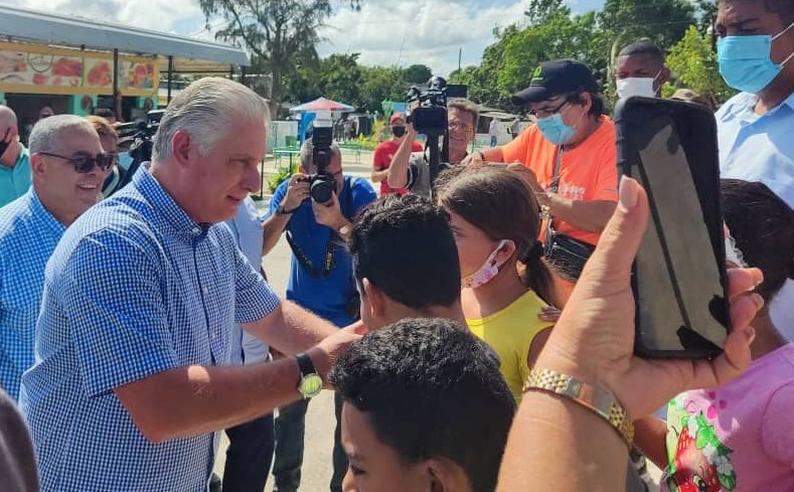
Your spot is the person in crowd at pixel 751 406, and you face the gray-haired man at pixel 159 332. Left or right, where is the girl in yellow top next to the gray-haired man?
right

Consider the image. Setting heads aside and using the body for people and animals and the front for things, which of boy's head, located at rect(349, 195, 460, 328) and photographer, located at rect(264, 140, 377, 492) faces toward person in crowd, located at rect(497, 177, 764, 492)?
the photographer

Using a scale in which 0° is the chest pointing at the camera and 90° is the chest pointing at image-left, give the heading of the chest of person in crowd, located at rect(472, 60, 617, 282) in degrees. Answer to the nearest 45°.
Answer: approximately 45°

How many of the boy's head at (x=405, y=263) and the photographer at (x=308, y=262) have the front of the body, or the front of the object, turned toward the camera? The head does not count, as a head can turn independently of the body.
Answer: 1

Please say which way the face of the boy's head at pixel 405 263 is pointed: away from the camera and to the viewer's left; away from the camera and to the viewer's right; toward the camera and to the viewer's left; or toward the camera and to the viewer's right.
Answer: away from the camera and to the viewer's left

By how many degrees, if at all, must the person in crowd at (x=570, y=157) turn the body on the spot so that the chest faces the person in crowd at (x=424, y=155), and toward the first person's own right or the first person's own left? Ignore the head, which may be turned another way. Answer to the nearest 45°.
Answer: approximately 90° to the first person's own right

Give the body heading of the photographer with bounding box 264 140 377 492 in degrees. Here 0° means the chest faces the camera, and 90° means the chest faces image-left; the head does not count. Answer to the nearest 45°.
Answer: approximately 0°
